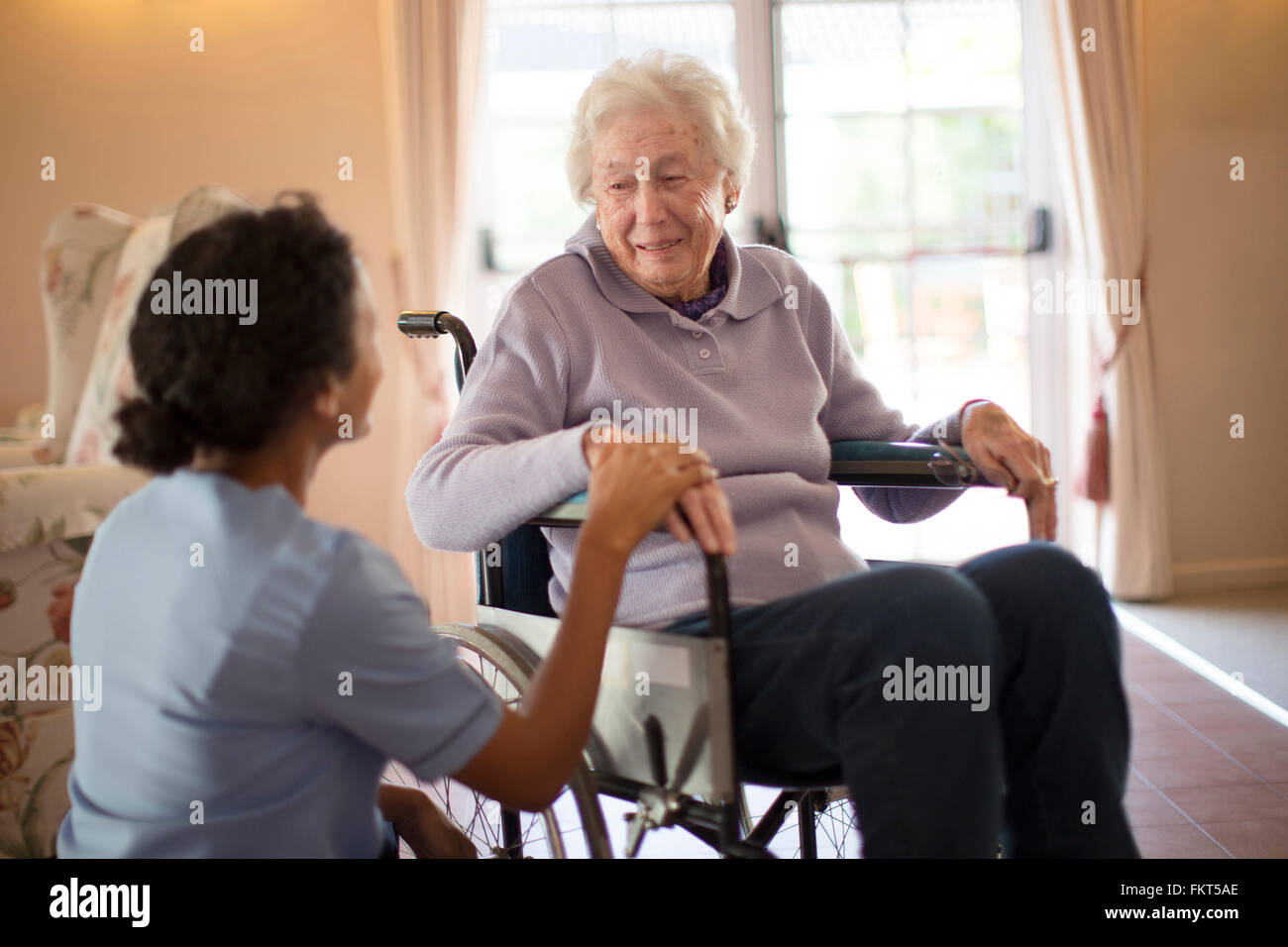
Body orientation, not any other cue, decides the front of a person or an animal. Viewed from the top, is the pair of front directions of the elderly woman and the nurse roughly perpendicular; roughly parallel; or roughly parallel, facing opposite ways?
roughly perpendicular

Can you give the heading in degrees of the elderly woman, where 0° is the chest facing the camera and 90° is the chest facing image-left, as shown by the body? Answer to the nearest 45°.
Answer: approximately 315°

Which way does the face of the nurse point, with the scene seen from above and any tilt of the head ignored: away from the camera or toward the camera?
away from the camera

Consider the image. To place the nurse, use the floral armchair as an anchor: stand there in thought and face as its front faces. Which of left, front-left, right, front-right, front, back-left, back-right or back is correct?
front-left

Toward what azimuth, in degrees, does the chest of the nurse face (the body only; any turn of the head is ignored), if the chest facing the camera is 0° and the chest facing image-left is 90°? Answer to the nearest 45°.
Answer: approximately 225°

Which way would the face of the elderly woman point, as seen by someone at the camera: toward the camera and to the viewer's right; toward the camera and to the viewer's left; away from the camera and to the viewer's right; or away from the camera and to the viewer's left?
toward the camera and to the viewer's left

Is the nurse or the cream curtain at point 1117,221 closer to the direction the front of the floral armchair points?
the nurse

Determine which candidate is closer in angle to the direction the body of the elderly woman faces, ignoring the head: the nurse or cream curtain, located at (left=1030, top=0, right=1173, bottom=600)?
the nurse

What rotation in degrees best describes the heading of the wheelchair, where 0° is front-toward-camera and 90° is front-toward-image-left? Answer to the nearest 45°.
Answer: approximately 315°
